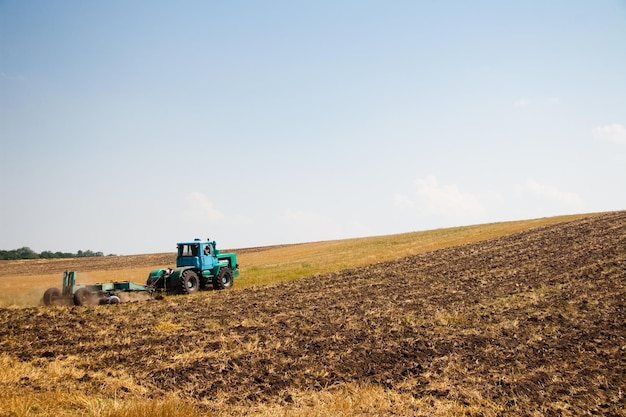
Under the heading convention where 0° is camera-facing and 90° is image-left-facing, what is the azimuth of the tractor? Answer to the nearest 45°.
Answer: approximately 225°

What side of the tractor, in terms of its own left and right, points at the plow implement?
back
